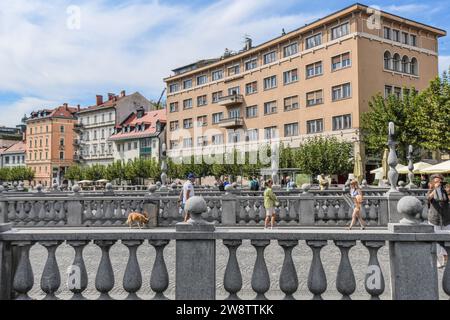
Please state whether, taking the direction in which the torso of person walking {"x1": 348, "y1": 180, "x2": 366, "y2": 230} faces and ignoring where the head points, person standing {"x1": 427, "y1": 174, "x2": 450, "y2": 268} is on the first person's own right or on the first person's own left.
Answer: on the first person's own left

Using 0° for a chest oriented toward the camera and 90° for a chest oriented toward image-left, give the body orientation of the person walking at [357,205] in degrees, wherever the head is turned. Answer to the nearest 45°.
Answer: approximately 90°

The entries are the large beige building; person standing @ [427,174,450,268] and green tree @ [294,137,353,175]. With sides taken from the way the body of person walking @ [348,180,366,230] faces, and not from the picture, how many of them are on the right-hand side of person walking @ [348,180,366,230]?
2

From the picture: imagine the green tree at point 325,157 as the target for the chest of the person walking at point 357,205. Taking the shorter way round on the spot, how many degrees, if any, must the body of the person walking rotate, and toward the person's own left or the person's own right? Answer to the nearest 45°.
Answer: approximately 90° to the person's own right

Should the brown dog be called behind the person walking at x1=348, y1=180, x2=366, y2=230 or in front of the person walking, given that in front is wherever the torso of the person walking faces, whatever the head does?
in front
